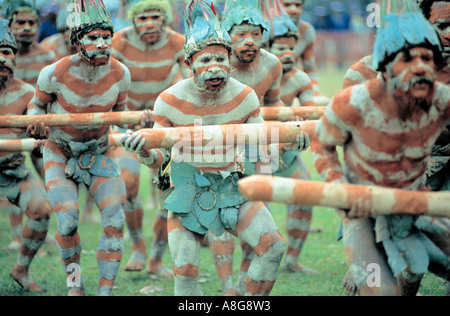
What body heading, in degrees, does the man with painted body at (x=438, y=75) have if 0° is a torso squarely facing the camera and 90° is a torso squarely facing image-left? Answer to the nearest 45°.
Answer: approximately 0°

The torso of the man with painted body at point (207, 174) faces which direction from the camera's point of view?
toward the camera

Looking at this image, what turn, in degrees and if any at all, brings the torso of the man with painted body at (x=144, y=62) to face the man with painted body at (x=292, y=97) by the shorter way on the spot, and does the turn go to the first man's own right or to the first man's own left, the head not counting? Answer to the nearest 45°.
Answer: approximately 45° to the first man's own left

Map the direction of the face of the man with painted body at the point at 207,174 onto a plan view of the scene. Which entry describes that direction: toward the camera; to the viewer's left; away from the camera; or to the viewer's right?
toward the camera

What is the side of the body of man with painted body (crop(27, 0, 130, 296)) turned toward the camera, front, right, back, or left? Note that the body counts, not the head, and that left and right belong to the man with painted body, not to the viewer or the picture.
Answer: front

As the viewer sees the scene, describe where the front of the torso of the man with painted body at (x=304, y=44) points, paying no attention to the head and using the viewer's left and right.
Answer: facing the viewer

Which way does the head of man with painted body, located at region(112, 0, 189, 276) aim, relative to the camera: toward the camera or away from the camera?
toward the camera

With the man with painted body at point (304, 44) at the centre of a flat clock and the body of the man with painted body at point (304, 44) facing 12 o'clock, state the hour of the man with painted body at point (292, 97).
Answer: the man with painted body at point (292, 97) is roughly at 12 o'clock from the man with painted body at point (304, 44).

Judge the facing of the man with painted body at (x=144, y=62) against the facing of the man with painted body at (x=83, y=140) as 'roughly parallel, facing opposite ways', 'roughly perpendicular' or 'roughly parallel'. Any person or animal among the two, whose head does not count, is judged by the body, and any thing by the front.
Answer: roughly parallel

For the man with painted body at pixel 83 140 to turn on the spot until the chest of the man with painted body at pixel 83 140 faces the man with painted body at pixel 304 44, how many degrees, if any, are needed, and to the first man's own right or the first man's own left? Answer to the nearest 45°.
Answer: approximately 135° to the first man's own left

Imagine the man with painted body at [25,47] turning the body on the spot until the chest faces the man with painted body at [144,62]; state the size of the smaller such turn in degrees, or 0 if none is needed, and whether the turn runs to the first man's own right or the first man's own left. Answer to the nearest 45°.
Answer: approximately 45° to the first man's own left

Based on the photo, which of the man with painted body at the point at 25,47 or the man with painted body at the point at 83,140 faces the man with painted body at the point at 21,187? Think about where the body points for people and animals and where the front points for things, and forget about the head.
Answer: the man with painted body at the point at 25,47
